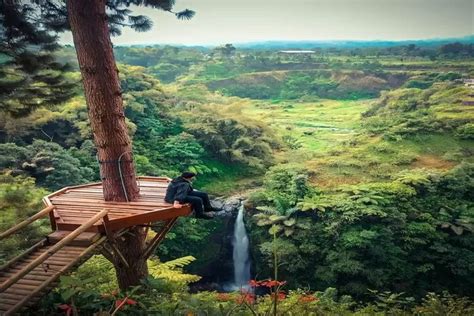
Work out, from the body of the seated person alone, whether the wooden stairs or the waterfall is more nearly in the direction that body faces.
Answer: the waterfall

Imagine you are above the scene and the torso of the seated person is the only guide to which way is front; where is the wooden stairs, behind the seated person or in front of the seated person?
behind

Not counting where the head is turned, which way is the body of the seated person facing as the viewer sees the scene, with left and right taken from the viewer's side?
facing to the right of the viewer

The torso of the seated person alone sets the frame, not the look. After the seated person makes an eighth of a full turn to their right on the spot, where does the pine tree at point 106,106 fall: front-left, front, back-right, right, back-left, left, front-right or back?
back
